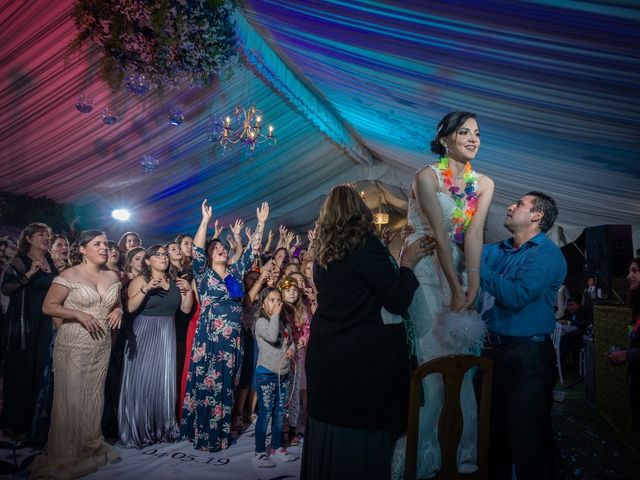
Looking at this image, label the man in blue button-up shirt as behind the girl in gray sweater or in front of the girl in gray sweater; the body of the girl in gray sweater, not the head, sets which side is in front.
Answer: in front

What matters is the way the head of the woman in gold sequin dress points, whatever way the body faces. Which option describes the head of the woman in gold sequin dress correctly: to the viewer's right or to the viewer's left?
to the viewer's right

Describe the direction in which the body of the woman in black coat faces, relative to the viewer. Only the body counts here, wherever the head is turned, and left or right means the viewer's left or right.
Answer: facing away from the viewer and to the right of the viewer

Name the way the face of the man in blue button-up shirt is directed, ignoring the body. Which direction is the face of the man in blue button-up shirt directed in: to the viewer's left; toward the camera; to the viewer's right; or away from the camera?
to the viewer's left

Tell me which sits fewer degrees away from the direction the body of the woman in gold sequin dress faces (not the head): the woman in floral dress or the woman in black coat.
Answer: the woman in black coat

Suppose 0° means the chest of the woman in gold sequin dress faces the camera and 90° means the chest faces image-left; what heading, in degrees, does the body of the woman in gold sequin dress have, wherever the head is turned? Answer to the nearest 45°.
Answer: approximately 315°

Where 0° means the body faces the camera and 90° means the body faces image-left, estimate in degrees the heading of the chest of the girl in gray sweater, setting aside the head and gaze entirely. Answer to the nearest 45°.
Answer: approximately 315°
